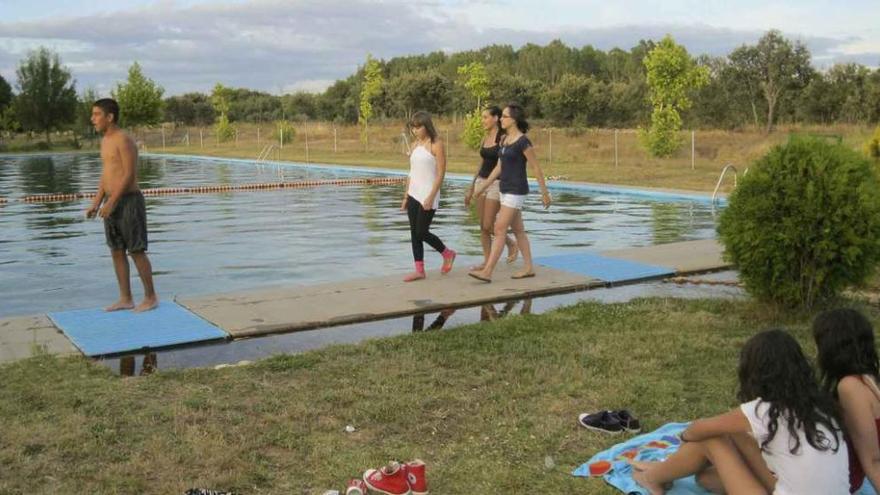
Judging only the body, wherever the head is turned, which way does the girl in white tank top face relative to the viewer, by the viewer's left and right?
facing the viewer and to the left of the viewer

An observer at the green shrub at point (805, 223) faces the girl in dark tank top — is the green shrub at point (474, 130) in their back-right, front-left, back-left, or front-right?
front-right

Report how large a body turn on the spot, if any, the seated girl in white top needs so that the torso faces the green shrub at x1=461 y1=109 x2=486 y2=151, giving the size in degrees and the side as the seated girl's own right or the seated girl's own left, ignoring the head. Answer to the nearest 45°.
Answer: approximately 45° to the seated girl's own right

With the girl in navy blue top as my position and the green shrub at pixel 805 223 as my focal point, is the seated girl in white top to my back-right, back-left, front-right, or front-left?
front-right

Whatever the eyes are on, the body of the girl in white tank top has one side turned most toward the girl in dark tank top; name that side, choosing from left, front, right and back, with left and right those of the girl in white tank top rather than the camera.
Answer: back

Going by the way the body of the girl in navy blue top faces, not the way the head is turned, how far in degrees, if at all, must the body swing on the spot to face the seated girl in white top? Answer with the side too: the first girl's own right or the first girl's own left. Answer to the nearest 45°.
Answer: approximately 90° to the first girl's own left

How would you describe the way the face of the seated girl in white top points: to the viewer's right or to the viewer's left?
to the viewer's left

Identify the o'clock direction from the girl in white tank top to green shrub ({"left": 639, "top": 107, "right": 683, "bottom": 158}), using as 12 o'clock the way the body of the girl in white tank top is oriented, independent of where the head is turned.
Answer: The green shrub is roughly at 5 o'clock from the girl in white tank top.

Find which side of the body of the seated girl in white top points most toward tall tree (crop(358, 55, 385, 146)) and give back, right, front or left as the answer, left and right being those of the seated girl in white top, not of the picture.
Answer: front

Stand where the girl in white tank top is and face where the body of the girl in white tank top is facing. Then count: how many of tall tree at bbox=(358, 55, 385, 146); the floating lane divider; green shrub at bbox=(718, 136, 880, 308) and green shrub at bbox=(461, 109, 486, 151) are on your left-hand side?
1

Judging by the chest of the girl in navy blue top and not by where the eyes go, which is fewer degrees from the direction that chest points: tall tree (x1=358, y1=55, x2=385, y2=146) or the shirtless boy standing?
the shirtless boy standing

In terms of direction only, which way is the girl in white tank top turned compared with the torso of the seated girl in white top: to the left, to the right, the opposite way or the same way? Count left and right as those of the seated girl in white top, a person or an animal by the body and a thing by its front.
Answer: to the left

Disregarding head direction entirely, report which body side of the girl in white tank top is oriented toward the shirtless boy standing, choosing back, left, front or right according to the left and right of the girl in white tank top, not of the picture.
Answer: front

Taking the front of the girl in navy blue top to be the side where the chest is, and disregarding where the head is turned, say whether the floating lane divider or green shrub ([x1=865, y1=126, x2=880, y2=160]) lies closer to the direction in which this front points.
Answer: the floating lane divider

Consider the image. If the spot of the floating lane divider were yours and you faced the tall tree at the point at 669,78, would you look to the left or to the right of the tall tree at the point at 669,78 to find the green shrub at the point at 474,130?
left

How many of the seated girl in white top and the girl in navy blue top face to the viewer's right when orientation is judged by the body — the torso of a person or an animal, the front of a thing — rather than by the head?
0

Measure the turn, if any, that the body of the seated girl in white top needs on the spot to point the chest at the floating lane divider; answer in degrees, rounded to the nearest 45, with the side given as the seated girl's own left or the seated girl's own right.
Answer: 0° — they already face it
